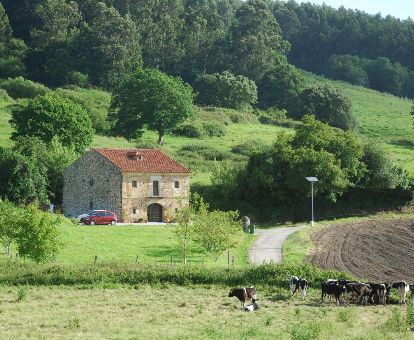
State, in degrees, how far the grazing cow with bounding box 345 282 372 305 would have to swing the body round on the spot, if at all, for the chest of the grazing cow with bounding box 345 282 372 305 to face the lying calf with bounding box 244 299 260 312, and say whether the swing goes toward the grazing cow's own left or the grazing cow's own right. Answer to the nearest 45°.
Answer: approximately 45° to the grazing cow's own left

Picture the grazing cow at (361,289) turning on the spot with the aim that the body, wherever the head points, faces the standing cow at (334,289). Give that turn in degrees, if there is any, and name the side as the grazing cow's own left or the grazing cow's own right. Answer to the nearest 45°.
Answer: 0° — it already faces it

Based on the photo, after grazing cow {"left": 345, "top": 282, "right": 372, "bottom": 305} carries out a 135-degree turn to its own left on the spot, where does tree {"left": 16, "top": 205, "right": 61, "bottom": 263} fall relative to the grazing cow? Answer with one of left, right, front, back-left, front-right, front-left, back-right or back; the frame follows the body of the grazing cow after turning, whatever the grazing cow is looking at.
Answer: back-right

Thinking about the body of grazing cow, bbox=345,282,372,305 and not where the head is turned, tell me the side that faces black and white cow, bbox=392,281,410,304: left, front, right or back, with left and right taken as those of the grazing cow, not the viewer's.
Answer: back

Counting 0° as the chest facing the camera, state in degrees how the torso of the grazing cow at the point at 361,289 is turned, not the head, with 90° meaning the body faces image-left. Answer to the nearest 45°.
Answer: approximately 90°

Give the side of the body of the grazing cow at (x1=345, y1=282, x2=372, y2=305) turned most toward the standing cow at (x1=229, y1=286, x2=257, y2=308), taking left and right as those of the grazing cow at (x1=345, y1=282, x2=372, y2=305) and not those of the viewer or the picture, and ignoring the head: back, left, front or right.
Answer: front

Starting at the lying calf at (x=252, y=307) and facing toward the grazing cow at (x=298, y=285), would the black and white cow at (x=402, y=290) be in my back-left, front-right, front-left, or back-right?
front-right

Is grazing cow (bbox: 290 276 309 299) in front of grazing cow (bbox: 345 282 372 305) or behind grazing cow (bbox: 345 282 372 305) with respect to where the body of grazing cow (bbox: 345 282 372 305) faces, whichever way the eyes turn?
in front
